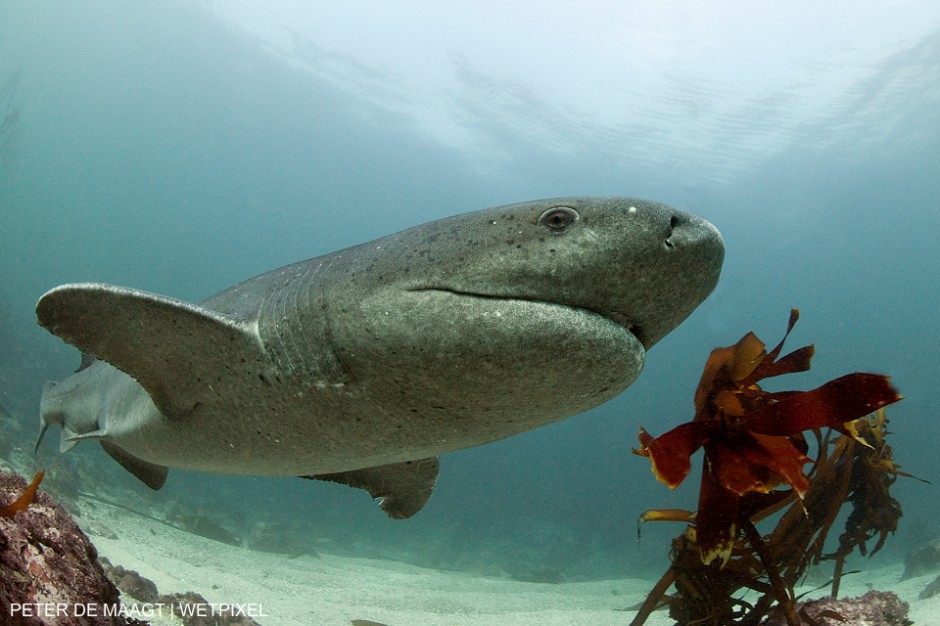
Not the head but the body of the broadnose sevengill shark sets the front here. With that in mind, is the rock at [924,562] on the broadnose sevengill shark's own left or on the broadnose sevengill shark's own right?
on the broadnose sevengill shark's own left

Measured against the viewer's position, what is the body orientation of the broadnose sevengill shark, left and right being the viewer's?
facing the viewer and to the right of the viewer
